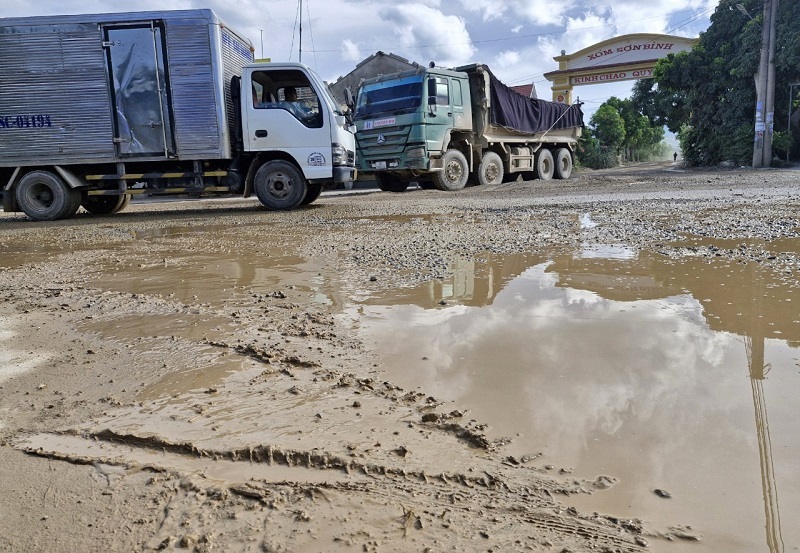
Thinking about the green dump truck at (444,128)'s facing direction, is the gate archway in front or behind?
behind

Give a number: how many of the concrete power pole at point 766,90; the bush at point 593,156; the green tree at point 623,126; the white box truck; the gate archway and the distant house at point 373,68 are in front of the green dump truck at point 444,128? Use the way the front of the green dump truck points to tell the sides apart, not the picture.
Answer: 1

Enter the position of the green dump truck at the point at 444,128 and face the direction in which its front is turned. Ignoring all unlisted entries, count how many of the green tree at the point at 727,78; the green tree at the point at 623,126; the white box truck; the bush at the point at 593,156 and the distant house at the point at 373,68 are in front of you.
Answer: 1

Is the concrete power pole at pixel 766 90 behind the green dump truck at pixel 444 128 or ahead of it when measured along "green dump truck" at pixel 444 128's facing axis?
behind

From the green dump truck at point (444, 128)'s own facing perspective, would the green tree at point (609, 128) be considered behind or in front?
behind

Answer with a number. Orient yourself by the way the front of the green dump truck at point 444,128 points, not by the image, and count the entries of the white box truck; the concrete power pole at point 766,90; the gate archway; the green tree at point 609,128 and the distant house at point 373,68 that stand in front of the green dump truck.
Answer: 1

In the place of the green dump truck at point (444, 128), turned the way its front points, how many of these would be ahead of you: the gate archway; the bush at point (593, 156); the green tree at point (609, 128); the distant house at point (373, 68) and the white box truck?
1

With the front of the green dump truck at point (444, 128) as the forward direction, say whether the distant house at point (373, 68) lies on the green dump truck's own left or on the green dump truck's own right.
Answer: on the green dump truck's own right

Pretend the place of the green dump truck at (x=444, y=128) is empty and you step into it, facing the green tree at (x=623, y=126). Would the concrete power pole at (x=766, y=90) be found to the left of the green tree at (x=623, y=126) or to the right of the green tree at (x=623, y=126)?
right

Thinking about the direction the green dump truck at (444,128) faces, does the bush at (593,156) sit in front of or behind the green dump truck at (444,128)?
behind

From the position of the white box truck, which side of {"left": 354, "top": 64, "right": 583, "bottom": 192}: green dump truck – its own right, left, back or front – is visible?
front

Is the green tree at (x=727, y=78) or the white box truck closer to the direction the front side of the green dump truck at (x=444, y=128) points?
the white box truck

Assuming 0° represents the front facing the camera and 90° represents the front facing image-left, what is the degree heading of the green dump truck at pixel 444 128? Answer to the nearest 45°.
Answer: approximately 45°

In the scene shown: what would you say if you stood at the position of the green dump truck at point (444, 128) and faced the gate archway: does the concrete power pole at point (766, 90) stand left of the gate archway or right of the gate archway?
right

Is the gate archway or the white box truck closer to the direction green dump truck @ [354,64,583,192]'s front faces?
the white box truck

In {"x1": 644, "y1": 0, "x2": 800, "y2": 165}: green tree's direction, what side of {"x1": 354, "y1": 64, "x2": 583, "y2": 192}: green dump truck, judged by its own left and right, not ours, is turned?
back
